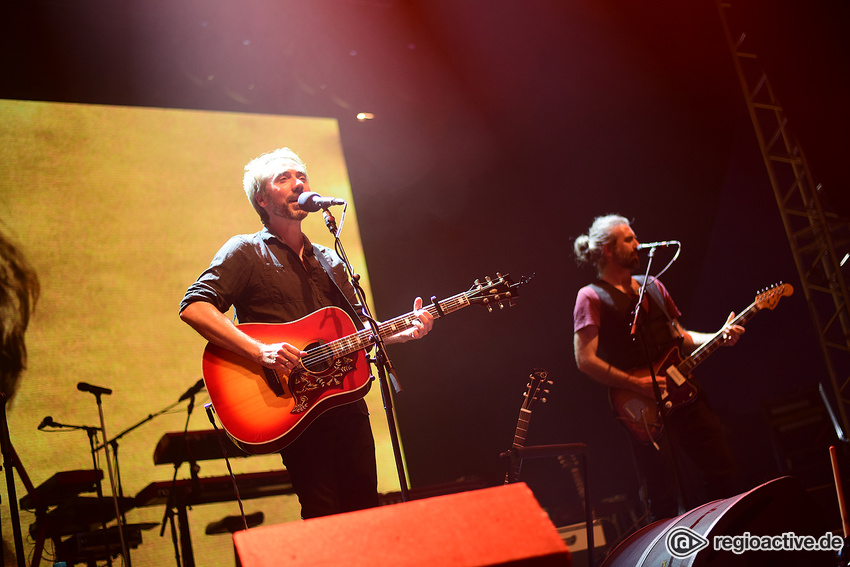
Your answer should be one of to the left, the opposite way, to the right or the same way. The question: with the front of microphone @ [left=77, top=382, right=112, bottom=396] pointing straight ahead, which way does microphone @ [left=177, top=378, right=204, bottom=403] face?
the opposite way

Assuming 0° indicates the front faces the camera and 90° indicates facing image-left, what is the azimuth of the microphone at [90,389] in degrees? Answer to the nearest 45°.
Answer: approximately 90°

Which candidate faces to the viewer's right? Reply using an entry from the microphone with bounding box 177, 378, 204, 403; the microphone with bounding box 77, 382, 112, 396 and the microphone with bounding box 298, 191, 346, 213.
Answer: the microphone with bounding box 177, 378, 204, 403

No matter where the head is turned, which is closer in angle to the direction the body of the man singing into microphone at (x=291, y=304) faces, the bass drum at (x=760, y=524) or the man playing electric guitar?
the bass drum

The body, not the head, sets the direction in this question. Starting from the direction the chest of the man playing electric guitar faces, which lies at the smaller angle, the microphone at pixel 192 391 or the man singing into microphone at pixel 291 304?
the man singing into microphone

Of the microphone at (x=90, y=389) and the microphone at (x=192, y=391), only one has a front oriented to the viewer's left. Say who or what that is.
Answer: the microphone at (x=90, y=389)

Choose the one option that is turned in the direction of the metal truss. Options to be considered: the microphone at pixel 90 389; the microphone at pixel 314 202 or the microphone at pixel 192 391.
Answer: the microphone at pixel 192 391

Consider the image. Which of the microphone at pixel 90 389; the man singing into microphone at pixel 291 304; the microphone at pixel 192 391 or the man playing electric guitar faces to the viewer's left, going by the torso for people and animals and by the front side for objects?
the microphone at pixel 90 389

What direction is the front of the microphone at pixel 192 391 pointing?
to the viewer's right

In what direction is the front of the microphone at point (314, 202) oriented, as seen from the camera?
facing to the left of the viewer
